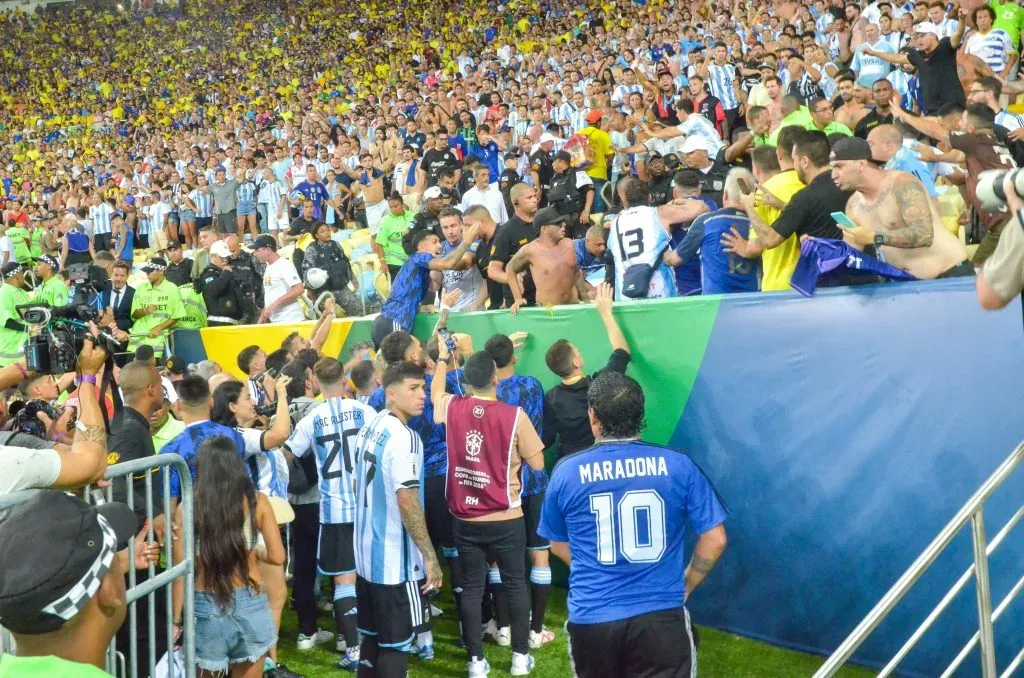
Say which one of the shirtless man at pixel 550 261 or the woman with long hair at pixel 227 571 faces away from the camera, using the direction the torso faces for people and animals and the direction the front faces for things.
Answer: the woman with long hair

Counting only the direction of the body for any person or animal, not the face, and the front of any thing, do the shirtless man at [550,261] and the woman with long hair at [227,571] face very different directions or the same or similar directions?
very different directions

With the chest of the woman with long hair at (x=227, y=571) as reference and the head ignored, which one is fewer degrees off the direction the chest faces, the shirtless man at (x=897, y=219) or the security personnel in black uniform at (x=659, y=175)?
the security personnel in black uniform

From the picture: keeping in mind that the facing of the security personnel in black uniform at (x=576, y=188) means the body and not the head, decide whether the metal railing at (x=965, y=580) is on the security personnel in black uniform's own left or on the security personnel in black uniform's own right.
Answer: on the security personnel in black uniform's own left

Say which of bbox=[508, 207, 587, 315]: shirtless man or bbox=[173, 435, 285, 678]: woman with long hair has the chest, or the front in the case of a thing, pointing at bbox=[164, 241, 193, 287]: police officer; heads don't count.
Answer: the woman with long hair

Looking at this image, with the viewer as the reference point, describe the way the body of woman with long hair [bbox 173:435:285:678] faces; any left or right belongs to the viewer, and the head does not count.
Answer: facing away from the viewer

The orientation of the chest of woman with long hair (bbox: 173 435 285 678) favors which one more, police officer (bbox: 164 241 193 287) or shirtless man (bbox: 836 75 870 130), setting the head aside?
the police officer

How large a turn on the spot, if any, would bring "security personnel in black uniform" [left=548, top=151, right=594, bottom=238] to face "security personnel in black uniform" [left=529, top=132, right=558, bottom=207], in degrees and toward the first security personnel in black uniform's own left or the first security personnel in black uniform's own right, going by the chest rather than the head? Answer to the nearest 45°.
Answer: approximately 90° to the first security personnel in black uniform's own right

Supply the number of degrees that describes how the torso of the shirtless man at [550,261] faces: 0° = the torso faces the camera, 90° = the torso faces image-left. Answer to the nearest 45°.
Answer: approximately 315°

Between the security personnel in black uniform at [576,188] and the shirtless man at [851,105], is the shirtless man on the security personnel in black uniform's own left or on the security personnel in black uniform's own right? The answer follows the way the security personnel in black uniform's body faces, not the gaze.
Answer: on the security personnel in black uniform's own left

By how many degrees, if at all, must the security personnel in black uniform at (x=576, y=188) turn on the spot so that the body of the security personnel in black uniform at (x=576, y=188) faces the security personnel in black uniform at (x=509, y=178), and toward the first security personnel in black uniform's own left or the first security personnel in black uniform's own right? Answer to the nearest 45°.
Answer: approximately 90° to the first security personnel in black uniform's own right

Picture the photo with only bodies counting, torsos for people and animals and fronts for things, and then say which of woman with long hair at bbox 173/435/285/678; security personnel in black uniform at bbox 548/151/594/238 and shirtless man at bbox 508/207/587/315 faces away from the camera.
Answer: the woman with long hair

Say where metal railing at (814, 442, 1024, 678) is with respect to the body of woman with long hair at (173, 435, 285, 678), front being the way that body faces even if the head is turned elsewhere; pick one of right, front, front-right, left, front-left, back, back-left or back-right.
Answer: back-right

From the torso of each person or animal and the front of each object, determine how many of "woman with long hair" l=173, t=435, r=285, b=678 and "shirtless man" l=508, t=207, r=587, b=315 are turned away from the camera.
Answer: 1
